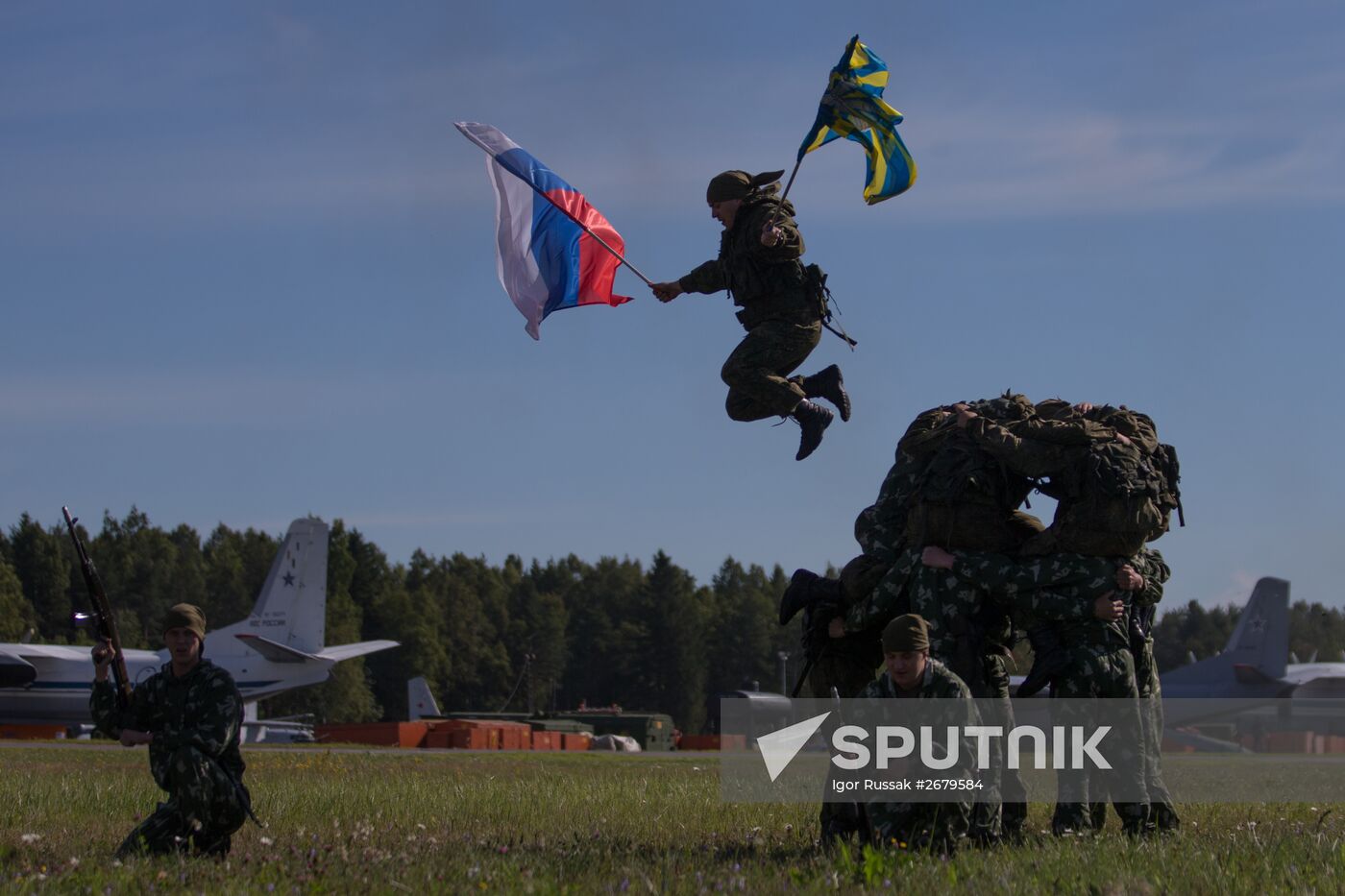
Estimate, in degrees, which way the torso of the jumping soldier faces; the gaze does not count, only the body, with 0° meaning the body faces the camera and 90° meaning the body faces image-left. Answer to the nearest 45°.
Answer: approximately 90°

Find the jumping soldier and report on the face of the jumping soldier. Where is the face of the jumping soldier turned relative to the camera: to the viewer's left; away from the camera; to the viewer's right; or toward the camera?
to the viewer's left

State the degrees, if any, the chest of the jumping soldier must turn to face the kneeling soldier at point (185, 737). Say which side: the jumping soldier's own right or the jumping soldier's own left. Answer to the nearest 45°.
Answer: approximately 45° to the jumping soldier's own left
